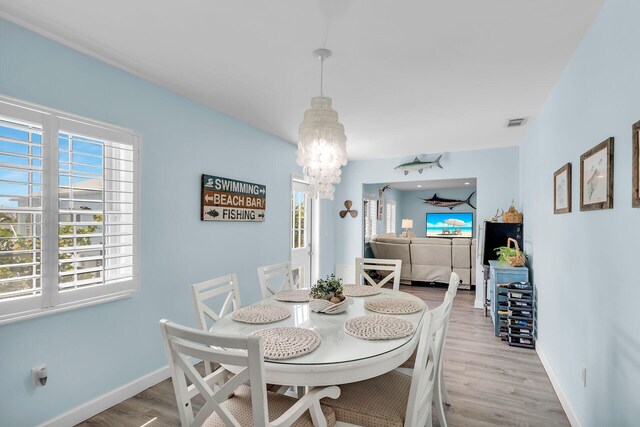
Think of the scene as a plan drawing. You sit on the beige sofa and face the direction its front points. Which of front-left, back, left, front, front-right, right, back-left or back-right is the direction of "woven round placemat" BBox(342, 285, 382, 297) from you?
back

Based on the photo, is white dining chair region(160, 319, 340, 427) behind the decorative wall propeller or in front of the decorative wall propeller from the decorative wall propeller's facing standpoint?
in front

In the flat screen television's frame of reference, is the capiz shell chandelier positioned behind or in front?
in front

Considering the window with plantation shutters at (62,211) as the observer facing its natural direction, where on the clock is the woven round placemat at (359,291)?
The woven round placemat is roughly at 11 o'clock from the window with plantation shutters.

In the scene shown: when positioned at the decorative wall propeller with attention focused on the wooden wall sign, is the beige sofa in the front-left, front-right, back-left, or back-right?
back-left

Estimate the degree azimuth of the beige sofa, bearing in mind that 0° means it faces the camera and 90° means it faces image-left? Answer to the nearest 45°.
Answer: approximately 180°

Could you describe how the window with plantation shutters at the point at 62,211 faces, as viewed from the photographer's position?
facing the viewer and to the right of the viewer

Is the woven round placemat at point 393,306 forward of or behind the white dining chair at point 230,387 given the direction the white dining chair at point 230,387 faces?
forward

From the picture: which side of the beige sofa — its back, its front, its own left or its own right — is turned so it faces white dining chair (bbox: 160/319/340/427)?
back

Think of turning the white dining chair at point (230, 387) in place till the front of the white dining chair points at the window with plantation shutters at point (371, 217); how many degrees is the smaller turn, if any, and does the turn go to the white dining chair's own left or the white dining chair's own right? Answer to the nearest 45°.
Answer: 0° — it already faces it

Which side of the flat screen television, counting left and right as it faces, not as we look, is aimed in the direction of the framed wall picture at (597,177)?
front

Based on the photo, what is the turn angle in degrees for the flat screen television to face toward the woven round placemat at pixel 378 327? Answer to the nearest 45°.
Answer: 0° — it already faces it

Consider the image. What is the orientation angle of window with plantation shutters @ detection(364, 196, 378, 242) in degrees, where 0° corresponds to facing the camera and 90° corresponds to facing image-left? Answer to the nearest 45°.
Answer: approximately 270°

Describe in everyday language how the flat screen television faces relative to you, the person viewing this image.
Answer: facing the viewer

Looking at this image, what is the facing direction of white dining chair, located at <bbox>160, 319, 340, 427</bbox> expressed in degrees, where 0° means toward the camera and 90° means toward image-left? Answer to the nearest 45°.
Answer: approximately 225°

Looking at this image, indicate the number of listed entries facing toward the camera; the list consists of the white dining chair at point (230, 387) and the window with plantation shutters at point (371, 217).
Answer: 0

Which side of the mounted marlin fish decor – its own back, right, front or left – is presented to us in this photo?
left

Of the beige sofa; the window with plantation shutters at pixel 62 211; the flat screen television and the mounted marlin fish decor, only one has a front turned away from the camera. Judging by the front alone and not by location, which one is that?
the beige sofa

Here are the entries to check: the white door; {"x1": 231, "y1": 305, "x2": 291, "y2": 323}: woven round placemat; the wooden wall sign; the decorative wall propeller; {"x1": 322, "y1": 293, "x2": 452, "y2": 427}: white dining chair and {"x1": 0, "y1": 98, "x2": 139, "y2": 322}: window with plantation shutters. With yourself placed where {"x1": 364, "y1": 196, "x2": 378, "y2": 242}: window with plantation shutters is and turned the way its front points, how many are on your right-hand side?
6

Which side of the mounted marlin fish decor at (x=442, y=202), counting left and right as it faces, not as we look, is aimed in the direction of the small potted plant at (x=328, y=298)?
left
